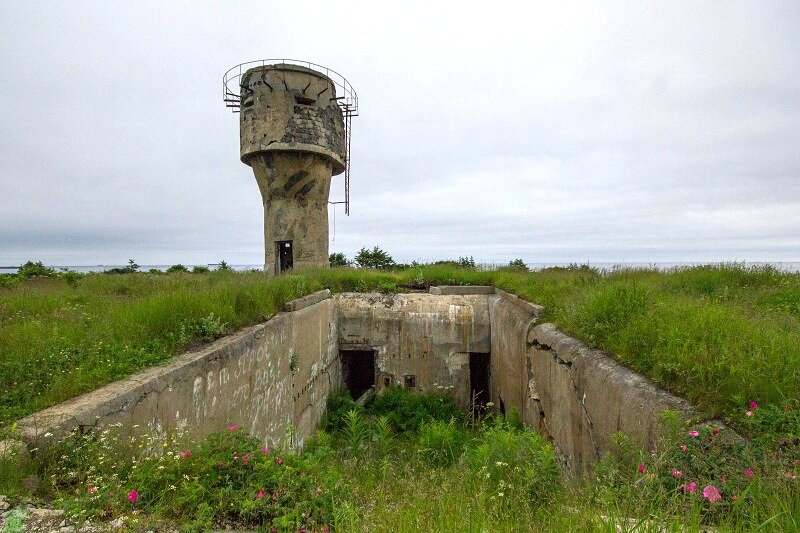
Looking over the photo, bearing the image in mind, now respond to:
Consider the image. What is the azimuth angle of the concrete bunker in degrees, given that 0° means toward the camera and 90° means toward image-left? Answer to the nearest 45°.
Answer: approximately 0°

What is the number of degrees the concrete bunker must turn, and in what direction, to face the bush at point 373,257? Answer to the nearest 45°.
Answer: approximately 180°

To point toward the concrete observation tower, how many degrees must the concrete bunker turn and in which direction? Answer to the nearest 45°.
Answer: approximately 180°

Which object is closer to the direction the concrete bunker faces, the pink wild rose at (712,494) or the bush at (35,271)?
the pink wild rose

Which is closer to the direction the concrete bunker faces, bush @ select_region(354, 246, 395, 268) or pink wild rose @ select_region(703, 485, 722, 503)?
the pink wild rose

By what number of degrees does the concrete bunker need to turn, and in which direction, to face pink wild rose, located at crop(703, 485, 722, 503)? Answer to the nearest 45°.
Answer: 0° — it already faces it

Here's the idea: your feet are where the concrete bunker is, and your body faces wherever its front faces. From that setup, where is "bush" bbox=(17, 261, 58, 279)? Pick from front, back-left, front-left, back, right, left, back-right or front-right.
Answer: back-right
